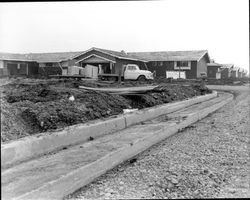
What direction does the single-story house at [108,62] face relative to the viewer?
toward the camera

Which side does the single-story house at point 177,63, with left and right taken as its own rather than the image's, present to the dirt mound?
front

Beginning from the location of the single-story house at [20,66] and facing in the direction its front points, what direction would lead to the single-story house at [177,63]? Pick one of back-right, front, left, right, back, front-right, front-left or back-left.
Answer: left

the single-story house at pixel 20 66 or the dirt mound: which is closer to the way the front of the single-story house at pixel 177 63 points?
the dirt mound

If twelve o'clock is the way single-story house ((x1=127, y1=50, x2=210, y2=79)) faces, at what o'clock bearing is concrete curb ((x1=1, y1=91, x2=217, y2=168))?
The concrete curb is roughly at 12 o'clock from the single-story house.

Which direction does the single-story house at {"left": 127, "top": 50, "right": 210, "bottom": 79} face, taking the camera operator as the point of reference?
facing the viewer

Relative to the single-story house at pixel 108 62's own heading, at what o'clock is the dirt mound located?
The dirt mound is roughly at 12 o'clock from the single-story house.

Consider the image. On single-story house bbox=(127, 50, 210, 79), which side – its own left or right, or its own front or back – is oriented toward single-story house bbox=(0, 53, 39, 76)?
right

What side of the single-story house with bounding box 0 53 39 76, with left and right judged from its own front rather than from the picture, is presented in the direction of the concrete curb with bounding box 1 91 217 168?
front

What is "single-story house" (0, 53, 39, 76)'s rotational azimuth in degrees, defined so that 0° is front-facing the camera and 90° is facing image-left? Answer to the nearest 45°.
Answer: approximately 0°
